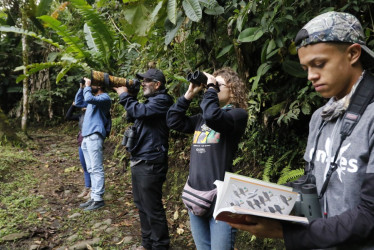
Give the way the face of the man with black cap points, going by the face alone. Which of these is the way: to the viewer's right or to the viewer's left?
to the viewer's left

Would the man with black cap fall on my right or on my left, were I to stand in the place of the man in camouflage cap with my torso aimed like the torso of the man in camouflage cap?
on my right

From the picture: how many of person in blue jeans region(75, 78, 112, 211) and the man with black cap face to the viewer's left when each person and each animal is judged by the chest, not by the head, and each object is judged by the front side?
2

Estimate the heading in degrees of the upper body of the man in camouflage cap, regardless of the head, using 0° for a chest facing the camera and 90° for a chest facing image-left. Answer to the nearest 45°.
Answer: approximately 45°

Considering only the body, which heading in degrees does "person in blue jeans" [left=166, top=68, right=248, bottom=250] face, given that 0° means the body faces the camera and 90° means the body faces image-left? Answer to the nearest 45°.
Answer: approximately 45°

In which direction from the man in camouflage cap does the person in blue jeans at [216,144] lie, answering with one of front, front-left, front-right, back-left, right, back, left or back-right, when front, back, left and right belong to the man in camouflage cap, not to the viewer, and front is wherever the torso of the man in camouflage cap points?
right

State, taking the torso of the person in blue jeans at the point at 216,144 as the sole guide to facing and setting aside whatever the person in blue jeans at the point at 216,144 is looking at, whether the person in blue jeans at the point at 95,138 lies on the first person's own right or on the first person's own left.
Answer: on the first person's own right

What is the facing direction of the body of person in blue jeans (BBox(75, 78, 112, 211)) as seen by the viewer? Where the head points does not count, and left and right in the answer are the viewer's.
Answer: facing to the left of the viewer

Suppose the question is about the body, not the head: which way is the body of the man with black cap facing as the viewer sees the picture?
to the viewer's left
